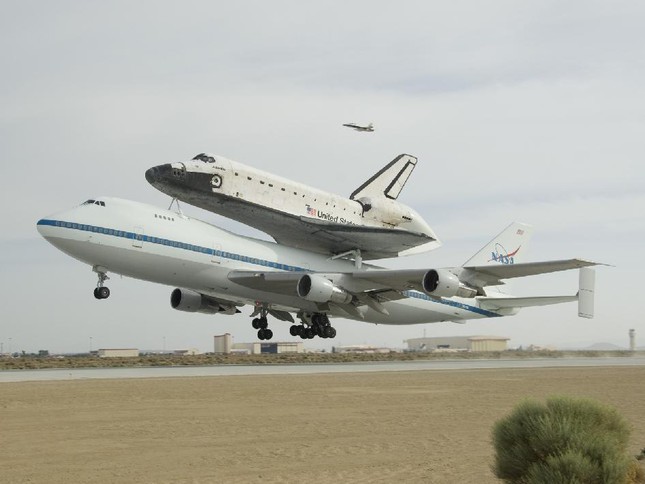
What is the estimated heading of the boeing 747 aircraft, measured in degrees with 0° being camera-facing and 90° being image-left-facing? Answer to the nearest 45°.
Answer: approximately 45°

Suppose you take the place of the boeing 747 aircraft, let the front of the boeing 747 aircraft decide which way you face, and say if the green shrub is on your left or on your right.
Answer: on your left
